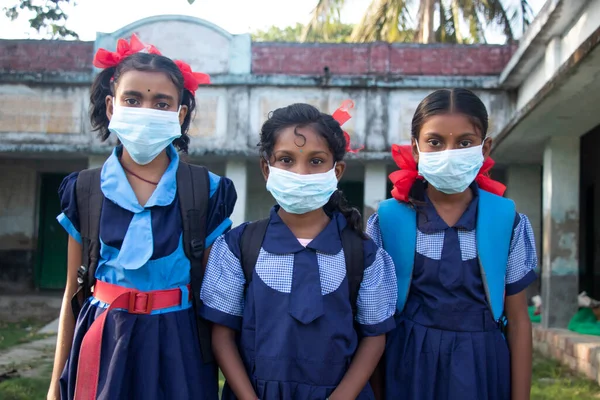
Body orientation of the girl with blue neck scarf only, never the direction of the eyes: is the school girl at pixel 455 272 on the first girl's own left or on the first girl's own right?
on the first girl's own left

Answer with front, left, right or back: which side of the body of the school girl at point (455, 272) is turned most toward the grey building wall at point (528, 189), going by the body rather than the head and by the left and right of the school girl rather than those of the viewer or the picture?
back

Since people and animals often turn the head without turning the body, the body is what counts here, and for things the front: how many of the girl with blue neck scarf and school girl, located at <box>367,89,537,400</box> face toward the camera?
2

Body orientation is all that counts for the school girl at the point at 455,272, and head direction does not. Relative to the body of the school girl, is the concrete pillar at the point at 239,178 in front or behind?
behind

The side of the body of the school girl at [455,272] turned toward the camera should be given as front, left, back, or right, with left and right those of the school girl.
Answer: front

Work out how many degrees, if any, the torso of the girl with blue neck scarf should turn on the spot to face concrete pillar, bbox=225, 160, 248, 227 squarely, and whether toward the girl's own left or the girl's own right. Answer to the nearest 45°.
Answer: approximately 180°

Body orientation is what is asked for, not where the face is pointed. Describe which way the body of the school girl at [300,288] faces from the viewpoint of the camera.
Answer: toward the camera

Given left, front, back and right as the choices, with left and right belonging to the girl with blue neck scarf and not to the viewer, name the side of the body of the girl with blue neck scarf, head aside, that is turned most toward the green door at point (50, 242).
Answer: back

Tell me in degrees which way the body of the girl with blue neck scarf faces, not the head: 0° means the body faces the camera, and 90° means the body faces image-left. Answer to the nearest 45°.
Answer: approximately 0°

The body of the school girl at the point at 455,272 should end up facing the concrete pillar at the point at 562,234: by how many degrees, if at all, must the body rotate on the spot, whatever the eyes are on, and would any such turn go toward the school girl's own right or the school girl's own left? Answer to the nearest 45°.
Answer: approximately 180°

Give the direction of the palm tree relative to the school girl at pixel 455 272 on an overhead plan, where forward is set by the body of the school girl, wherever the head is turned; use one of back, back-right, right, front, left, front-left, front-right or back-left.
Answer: back

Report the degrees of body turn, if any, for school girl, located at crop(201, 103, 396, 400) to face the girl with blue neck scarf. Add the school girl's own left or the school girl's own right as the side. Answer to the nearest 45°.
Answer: approximately 90° to the school girl's own right
